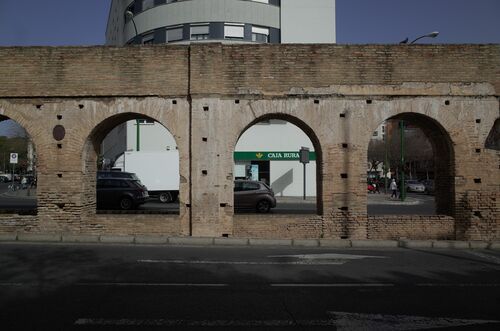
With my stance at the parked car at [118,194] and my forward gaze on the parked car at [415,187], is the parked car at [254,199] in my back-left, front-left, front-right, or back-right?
front-right

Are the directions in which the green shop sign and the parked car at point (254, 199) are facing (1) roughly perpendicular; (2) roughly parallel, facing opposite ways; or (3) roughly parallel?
roughly perpendicular

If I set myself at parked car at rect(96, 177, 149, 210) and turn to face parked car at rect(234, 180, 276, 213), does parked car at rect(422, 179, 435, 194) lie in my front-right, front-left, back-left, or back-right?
front-left

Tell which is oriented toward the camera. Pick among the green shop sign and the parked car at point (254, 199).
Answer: the green shop sign

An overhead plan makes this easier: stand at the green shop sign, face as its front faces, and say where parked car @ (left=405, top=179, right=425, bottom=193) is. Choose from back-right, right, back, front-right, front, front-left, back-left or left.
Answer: back-left

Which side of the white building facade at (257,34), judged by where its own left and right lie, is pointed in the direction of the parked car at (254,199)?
front

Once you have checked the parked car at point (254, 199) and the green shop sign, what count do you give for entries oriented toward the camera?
1

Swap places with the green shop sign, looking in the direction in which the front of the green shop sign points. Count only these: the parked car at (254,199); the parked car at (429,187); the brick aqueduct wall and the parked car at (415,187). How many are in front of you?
2

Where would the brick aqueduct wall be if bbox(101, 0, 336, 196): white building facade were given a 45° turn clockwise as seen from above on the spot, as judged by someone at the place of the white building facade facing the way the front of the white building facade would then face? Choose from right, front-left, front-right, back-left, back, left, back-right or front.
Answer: front-left

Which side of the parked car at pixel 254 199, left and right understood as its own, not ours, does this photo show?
left

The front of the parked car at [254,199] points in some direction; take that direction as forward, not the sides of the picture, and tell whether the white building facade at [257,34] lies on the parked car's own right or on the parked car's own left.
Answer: on the parked car's own right

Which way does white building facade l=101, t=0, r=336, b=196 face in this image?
toward the camera

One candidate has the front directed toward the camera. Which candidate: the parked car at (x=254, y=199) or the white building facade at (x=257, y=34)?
the white building facade

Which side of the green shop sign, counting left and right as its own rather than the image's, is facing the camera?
front

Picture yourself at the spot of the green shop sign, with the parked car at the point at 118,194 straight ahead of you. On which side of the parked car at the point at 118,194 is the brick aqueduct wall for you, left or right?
left
